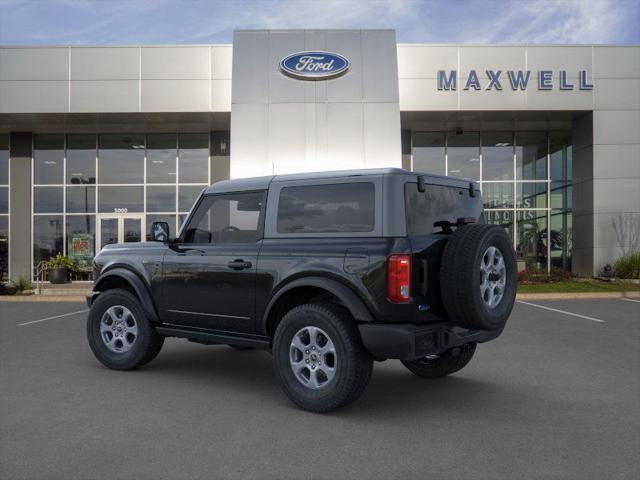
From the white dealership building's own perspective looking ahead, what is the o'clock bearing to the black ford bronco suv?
The black ford bronco suv is roughly at 12 o'clock from the white dealership building.

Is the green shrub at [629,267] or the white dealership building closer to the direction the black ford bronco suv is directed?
the white dealership building

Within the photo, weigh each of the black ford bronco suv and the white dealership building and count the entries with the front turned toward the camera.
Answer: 1

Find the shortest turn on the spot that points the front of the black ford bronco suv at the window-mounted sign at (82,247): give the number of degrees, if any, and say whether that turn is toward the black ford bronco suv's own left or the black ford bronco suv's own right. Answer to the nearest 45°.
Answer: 0° — it already faces it

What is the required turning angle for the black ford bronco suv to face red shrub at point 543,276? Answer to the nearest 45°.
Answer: approximately 90° to its right

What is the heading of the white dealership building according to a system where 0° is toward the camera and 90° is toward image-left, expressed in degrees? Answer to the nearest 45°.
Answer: approximately 0°

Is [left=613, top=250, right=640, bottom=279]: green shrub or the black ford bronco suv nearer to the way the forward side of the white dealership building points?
the black ford bronco suv

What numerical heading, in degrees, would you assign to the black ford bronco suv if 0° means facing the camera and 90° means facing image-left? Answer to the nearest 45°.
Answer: approximately 135°
